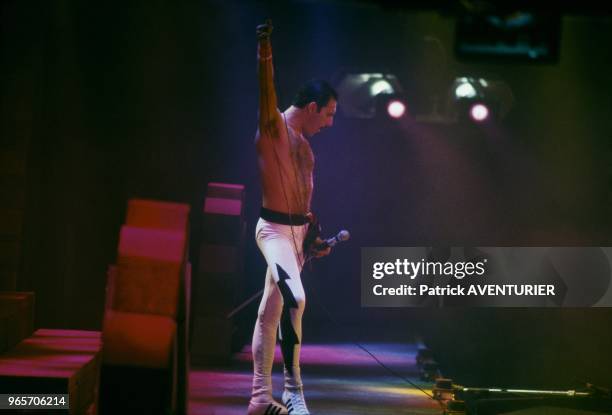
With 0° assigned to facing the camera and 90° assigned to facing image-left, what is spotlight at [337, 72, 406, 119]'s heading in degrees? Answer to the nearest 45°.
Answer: approximately 315°

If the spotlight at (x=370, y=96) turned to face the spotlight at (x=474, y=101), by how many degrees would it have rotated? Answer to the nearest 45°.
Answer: approximately 45° to its left

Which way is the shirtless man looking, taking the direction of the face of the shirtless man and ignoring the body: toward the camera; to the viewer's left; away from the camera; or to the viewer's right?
to the viewer's right

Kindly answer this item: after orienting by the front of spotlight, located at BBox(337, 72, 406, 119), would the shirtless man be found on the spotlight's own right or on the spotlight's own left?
on the spotlight's own right

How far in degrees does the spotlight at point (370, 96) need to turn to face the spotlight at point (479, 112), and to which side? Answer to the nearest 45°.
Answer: approximately 45° to its left
